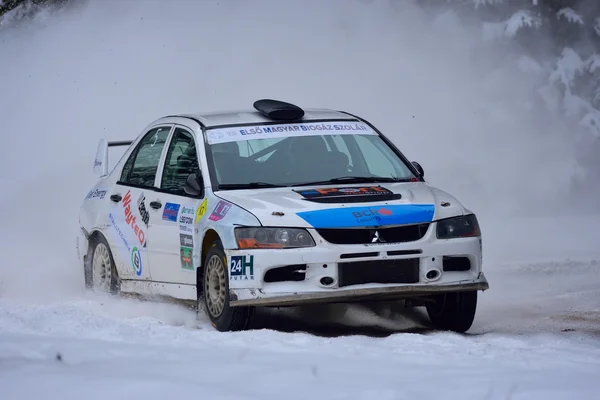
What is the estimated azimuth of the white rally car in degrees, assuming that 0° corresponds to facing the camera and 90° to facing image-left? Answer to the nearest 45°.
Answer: approximately 315°
